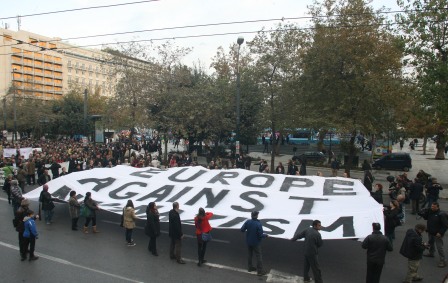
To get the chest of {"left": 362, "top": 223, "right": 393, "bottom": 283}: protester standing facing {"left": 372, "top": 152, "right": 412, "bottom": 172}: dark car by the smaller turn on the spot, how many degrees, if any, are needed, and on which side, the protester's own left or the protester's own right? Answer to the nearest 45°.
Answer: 0° — they already face it

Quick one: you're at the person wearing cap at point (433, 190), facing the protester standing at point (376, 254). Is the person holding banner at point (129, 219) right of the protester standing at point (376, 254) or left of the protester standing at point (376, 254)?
right

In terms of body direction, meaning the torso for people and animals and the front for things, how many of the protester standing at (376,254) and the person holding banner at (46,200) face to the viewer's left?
0

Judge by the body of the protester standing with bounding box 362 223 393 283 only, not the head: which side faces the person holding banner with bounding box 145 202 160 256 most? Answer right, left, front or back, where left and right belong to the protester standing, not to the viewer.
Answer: left

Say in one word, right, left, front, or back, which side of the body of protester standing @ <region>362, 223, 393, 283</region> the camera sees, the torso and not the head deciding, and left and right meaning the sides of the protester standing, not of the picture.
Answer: back
